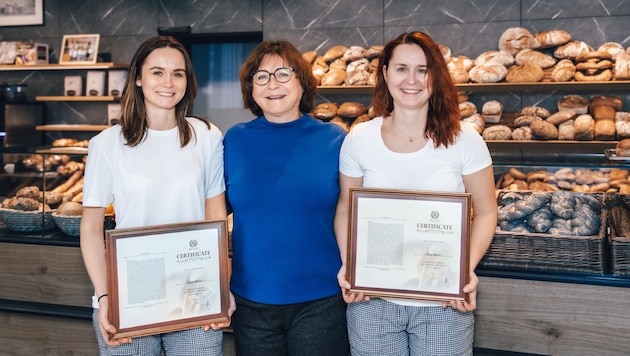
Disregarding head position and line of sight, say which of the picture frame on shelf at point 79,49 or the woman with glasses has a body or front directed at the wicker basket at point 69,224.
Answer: the picture frame on shelf

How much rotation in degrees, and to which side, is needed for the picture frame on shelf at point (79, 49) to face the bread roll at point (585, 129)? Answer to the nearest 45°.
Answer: approximately 45° to its left

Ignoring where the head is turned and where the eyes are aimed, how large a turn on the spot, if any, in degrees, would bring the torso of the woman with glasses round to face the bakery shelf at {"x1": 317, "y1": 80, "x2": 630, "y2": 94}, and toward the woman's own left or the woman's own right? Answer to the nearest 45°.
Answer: approximately 135° to the woman's own left

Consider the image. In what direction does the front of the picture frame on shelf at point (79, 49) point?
toward the camera

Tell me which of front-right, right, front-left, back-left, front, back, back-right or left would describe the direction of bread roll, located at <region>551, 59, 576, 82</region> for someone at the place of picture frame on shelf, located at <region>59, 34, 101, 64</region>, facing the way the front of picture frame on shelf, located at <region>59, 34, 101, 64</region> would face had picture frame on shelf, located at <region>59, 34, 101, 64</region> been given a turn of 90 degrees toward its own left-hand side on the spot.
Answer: front-right

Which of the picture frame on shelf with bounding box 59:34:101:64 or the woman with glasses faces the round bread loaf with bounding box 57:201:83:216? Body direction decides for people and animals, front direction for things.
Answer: the picture frame on shelf

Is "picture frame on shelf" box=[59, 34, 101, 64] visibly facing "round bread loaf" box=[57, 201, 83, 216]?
yes

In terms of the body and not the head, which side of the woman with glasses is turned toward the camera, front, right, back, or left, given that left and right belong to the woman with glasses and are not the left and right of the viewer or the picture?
front

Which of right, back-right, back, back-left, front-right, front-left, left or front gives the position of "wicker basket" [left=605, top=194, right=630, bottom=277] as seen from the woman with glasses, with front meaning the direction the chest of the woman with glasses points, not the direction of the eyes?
left

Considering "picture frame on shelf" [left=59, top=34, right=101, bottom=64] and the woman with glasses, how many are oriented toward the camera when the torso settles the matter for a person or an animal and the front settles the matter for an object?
2
